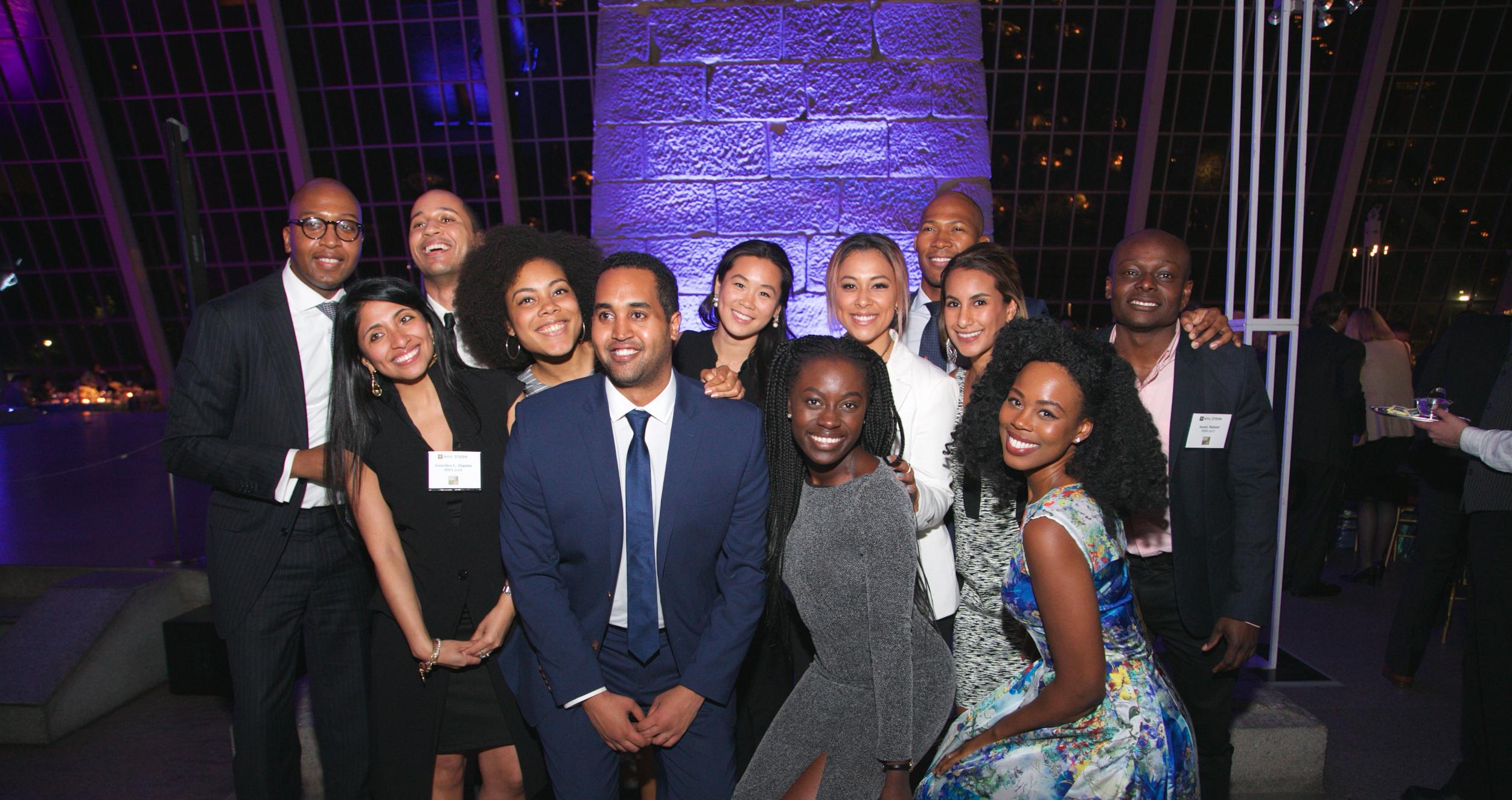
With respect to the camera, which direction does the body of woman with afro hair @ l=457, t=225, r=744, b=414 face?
toward the camera

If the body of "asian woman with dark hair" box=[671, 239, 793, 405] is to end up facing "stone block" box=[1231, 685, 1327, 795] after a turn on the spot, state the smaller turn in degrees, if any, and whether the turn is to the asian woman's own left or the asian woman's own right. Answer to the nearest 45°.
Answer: approximately 90° to the asian woman's own left

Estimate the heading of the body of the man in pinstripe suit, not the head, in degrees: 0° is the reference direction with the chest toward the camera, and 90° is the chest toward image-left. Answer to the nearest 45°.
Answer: approximately 315°

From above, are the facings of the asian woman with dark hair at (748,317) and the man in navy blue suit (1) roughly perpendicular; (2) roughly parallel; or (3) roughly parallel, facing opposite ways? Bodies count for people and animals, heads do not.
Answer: roughly parallel

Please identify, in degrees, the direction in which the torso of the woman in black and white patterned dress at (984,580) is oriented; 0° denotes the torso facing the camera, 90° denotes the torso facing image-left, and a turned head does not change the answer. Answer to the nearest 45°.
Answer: approximately 45°

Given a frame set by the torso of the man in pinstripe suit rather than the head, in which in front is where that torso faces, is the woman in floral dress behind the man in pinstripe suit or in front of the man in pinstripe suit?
in front

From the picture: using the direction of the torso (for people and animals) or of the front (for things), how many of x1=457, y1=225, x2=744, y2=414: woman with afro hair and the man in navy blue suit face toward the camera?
2

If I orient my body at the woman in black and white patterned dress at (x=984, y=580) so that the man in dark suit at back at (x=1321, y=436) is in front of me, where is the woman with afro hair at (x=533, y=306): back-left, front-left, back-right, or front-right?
back-left

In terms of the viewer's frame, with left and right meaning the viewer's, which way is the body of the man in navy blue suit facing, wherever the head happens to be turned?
facing the viewer

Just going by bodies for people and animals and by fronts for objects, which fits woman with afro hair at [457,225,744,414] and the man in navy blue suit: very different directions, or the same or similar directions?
same or similar directions

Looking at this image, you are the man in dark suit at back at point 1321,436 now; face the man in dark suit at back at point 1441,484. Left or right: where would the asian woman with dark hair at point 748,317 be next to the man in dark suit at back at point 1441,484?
right

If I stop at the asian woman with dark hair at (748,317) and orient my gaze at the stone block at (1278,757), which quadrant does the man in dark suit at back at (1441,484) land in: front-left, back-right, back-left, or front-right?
front-left

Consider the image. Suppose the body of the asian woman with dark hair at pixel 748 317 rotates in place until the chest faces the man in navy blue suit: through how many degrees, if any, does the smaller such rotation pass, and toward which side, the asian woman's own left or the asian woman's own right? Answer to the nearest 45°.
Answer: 0° — they already face them
